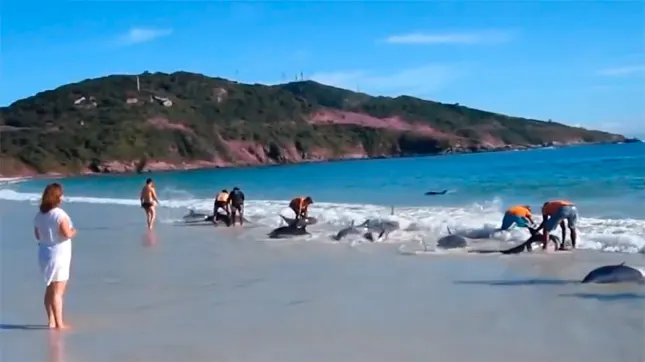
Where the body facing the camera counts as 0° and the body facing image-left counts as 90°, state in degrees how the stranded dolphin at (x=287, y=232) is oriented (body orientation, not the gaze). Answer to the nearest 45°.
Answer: approximately 90°

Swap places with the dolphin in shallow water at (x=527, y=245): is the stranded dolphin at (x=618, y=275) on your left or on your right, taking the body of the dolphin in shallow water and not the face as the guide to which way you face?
on your right

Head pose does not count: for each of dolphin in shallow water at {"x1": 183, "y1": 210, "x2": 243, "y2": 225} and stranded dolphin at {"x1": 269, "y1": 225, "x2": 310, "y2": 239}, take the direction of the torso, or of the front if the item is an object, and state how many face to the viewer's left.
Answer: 2

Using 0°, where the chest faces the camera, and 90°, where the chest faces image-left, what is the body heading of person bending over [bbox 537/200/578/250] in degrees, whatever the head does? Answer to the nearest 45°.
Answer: approximately 90°

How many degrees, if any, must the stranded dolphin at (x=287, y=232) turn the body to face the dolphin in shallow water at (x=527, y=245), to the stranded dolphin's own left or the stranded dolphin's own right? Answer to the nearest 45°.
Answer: approximately 135° to the stranded dolphin's own left

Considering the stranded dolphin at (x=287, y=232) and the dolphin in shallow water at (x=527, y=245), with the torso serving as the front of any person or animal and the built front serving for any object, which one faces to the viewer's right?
the dolphin in shallow water

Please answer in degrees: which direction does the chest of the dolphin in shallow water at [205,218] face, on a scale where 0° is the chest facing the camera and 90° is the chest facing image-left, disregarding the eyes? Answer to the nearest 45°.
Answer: approximately 90°
